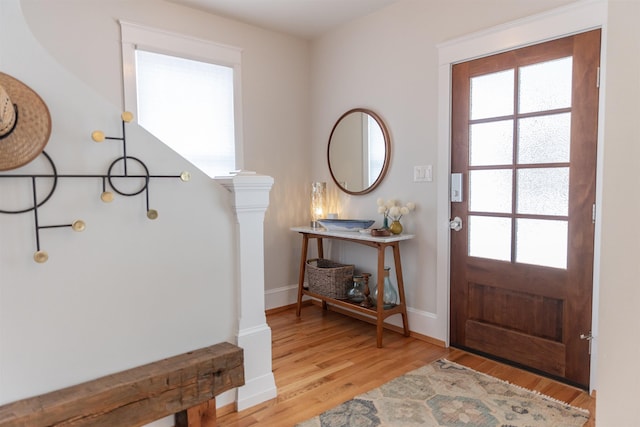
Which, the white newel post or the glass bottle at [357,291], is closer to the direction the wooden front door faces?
the white newel post

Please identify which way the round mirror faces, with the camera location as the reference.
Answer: facing the viewer and to the left of the viewer

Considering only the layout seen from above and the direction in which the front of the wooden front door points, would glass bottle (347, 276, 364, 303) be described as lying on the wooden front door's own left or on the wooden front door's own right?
on the wooden front door's own right

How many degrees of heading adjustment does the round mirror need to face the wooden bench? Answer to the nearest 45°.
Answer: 0° — it already faces it

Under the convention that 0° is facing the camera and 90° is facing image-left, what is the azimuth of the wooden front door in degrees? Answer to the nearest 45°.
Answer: approximately 45°

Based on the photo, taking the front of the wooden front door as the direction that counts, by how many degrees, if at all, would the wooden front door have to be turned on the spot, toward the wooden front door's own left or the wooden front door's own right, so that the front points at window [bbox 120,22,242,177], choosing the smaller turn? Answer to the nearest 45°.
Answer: approximately 45° to the wooden front door's own right

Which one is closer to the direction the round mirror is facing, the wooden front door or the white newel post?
the white newel post

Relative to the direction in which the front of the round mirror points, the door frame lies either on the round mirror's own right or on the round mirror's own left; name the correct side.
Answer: on the round mirror's own left

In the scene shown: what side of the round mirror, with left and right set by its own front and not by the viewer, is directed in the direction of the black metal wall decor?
front

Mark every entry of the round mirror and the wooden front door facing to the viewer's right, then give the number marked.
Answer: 0

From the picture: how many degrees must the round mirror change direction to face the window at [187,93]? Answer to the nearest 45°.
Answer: approximately 45° to its right

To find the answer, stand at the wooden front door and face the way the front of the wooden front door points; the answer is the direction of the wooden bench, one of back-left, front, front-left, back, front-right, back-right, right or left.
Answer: front

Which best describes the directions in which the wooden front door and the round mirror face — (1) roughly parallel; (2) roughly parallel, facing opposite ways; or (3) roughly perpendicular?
roughly parallel
